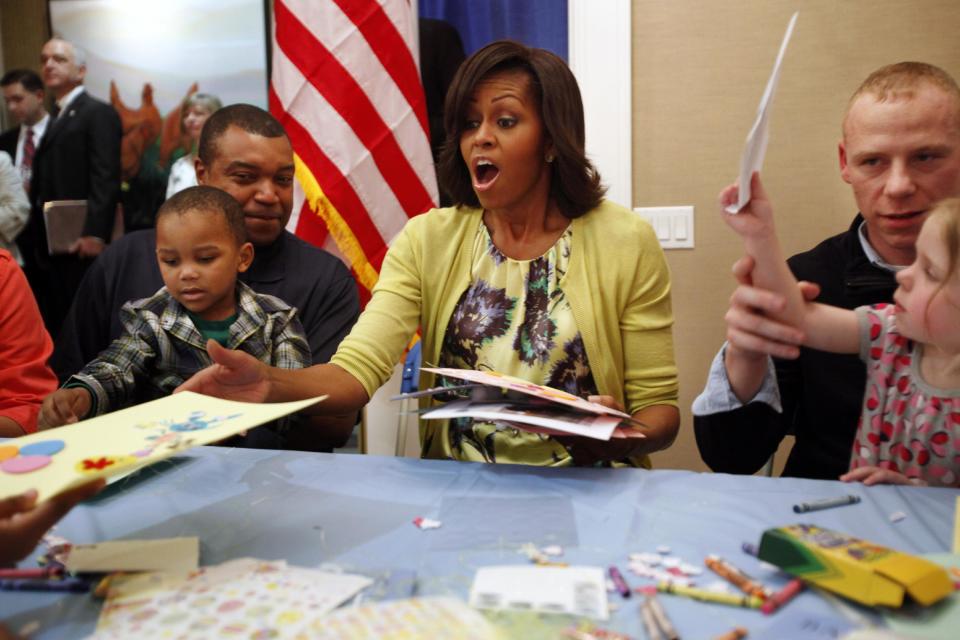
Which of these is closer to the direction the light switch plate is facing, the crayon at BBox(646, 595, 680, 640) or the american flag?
the crayon

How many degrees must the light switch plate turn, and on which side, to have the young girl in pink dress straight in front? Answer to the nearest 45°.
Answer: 0° — it already faces them

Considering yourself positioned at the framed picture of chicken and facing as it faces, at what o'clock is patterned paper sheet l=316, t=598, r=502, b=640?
The patterned paper sheet is roughly at 12 o'clock from the framed picture of chicken.

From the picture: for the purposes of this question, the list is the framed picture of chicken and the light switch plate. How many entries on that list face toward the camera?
2

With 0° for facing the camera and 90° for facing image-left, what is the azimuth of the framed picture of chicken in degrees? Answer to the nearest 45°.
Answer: approximately 0°

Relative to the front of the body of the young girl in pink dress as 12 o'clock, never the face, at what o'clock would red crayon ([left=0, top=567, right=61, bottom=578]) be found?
The red crayon is roughly at 12 o'clock from the young girl in pink dress.

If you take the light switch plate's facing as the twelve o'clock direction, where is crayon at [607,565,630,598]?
The crayon is roughly at 12 o'clock from the light switch plate.

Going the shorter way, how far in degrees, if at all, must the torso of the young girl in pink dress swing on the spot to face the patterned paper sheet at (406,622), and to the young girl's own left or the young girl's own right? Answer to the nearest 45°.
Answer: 0° — they already face it

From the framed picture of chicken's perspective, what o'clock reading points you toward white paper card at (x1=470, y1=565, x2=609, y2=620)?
The white paper card is roughly at 12 o'clock from the framed picture of chicken.

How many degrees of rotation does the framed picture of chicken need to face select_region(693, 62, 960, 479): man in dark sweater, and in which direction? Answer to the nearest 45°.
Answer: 0° — it already faces them

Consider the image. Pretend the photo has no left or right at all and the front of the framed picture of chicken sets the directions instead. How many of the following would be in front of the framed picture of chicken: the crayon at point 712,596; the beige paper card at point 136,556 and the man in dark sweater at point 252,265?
3
